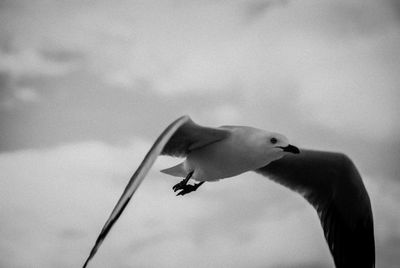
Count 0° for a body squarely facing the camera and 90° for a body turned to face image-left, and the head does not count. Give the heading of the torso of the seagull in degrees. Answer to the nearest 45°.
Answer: approximately 315°
